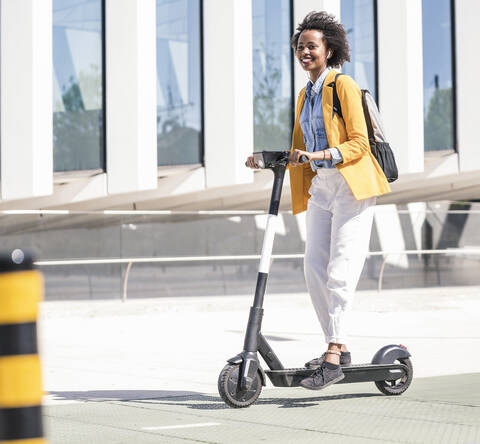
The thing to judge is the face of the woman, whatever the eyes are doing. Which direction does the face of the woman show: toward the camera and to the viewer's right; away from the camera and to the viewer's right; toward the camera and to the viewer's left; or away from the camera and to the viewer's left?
toward the camera and to the viewer's left

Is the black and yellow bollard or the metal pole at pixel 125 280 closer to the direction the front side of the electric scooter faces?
the black and yellow bollard

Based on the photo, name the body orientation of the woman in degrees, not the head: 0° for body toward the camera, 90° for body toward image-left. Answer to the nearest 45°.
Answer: approximately 45°

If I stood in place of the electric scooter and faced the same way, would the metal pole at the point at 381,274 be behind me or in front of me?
behind

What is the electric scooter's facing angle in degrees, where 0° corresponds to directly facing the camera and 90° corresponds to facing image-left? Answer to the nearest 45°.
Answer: approximately 45°

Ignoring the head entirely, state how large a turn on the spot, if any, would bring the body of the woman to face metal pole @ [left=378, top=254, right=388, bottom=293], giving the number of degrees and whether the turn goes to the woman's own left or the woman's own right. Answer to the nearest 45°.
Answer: approximately 135° to the woman's own right

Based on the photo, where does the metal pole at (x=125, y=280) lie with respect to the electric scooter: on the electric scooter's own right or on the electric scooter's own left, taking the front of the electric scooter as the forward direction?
on the electric scooter's own right

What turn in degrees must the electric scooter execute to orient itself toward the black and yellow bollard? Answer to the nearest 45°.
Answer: approximately 45° to its left
